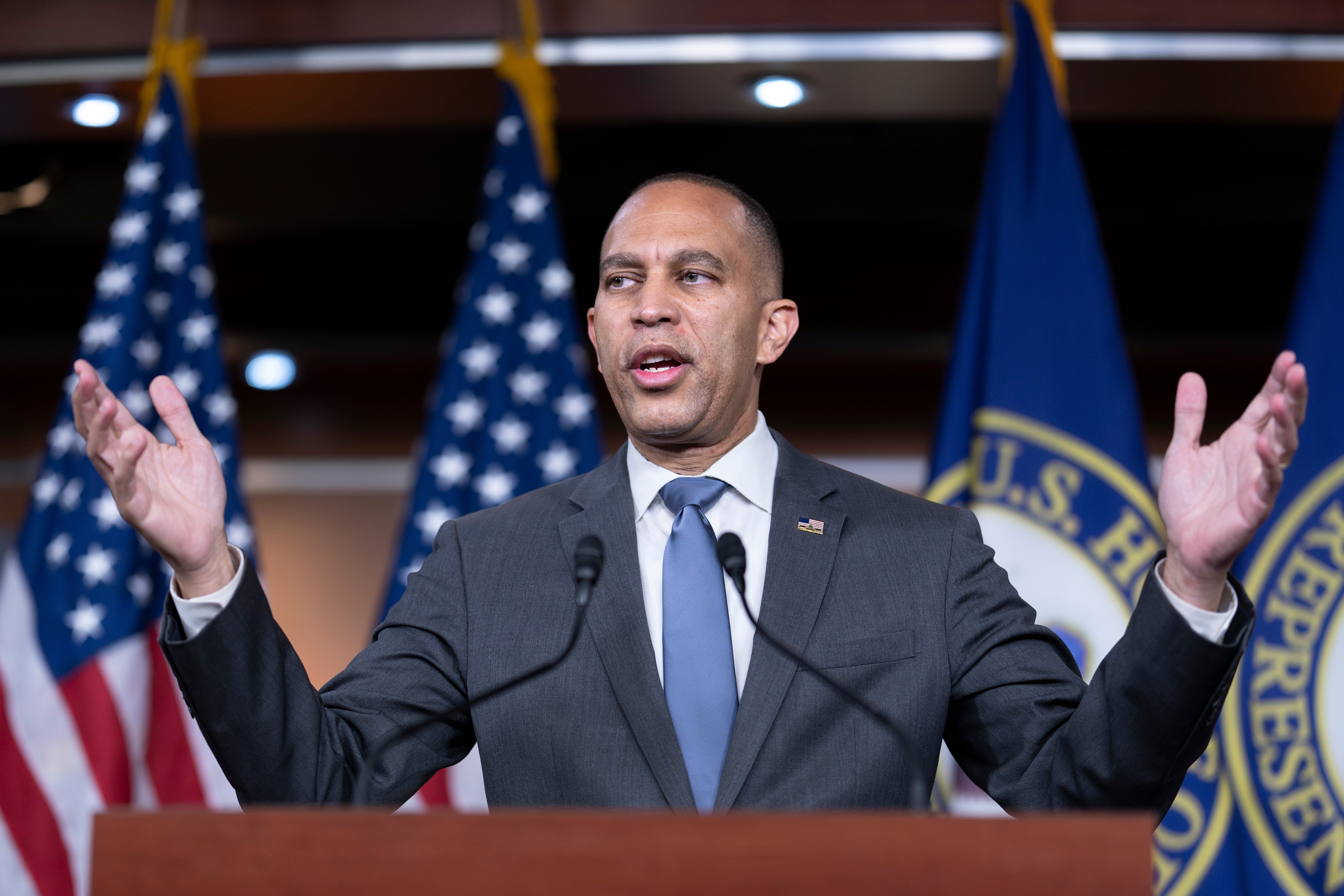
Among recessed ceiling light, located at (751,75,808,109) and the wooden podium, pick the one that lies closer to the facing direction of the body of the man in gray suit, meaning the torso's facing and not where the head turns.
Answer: the wooden podium

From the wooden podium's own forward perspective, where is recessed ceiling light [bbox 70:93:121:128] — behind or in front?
behind

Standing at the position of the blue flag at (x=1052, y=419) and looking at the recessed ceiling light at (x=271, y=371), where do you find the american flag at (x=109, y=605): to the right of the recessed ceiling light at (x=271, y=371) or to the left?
left

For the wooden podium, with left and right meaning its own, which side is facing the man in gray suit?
back

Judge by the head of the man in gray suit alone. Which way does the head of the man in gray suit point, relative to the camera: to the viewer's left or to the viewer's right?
to the viewer's left

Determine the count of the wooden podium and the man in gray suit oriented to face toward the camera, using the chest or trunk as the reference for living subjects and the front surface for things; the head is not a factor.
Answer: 2

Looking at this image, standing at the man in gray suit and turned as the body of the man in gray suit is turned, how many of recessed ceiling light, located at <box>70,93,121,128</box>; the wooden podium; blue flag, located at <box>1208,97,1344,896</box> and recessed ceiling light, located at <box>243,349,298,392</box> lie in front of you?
1

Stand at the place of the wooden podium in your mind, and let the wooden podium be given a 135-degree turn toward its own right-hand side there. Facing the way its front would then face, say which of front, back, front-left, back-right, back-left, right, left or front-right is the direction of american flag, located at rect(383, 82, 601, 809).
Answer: front-right

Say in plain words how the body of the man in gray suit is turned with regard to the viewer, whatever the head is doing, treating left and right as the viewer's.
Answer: facing the viewer
